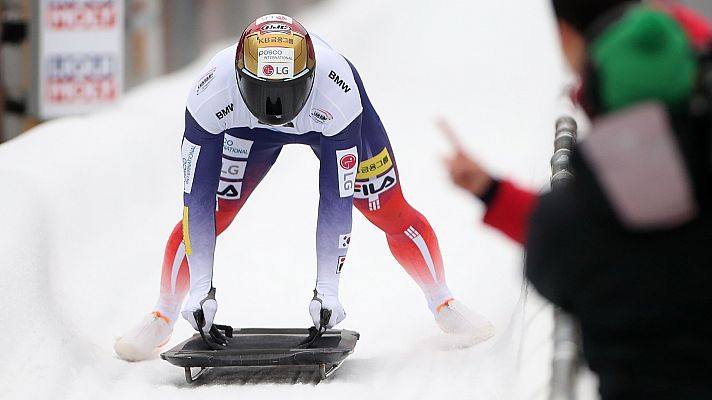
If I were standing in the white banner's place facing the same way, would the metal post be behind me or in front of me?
in front

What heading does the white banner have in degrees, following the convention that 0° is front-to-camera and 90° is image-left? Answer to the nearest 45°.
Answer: approximately 0°
